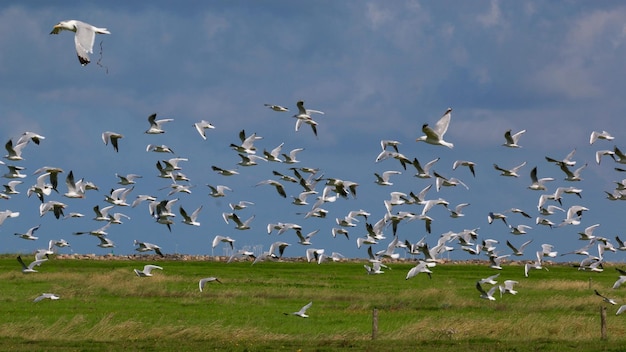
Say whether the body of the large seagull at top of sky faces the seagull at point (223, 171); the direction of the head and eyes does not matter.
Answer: no

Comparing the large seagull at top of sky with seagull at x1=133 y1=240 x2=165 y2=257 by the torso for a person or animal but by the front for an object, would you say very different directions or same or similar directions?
same or similar directions

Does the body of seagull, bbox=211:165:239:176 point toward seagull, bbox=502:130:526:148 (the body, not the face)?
no

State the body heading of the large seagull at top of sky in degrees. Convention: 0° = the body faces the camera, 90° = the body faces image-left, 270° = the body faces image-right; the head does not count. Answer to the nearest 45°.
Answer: approximately 90°

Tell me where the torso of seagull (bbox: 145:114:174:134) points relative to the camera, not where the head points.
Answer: to the viewer's left

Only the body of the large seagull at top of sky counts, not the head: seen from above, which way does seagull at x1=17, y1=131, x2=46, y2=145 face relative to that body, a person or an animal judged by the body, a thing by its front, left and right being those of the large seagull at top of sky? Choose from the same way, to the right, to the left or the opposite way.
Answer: the same way

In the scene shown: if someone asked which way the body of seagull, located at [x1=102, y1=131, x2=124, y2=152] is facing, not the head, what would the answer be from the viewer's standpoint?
to the viewer's left

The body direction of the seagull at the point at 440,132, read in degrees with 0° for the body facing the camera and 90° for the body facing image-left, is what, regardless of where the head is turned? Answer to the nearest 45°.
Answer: approximately 90°

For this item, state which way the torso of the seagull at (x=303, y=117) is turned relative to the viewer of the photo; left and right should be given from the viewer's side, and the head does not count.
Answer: facing to the left of the viewer

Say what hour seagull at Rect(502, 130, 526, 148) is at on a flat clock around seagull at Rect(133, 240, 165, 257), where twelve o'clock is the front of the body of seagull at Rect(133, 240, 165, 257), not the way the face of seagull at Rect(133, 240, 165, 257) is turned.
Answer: seagull at Rect(502, 130, 526, 148) is roughly at 7 o'clock from seagull at Rect(133, 240, 165, 257).

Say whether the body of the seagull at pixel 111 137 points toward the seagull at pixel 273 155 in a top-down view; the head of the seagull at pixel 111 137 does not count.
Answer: no

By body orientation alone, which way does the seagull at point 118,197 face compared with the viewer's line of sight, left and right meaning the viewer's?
facing to the left of the viewer

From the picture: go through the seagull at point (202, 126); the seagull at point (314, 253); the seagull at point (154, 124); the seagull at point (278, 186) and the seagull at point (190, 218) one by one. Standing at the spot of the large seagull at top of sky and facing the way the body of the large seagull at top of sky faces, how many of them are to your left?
0

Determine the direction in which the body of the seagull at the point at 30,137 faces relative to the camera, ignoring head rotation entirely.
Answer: to the viewer's left

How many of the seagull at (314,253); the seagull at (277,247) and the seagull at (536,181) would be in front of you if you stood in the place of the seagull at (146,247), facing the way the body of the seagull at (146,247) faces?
0
